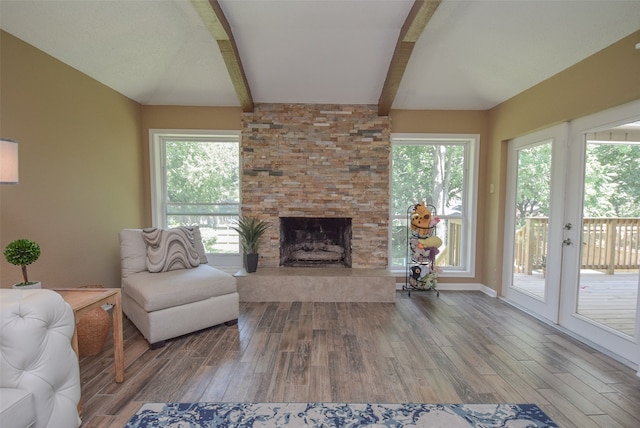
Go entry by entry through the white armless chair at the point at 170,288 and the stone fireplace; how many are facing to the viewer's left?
0

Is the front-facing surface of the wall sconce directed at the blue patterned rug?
yes

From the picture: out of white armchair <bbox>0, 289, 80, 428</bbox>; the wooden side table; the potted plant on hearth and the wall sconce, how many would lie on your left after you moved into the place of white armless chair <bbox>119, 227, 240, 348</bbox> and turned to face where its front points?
1

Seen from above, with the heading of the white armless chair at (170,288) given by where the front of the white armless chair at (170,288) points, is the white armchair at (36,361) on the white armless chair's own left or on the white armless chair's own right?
on the white armless chair's own right

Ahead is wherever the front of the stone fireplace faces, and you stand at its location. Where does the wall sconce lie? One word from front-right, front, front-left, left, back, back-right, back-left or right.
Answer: front-right

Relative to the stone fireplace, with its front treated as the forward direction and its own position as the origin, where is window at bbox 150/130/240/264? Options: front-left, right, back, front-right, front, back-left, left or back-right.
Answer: right

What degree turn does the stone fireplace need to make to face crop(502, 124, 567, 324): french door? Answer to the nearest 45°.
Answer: approximately 90° to its left

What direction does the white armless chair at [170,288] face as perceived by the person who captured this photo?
facing the viewer and to the right of the viewer

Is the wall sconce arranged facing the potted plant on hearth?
no

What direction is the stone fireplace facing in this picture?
toward the camera

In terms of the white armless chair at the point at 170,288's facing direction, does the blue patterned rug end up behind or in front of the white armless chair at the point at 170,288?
in front

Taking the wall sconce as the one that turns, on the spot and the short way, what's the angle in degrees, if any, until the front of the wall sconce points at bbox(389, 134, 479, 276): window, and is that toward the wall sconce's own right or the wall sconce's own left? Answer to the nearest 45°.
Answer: approximately 45° to the wall sconce's own left

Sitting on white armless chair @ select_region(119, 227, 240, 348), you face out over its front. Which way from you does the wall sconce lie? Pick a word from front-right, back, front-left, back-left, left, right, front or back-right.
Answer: right

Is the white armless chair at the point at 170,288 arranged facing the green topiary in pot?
no

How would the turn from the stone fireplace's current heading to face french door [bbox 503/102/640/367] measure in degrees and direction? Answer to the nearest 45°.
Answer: approximately 45° to its left

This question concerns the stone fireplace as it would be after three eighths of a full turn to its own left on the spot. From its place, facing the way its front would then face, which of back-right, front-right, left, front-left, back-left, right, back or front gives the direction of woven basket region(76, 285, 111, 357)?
back

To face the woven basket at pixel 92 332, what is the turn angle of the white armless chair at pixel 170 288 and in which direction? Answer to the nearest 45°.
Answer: approximately 90° to its right

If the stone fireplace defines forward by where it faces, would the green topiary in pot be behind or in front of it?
in front

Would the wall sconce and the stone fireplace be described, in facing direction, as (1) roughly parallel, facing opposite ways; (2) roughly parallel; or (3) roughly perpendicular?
roughly perpendicular
